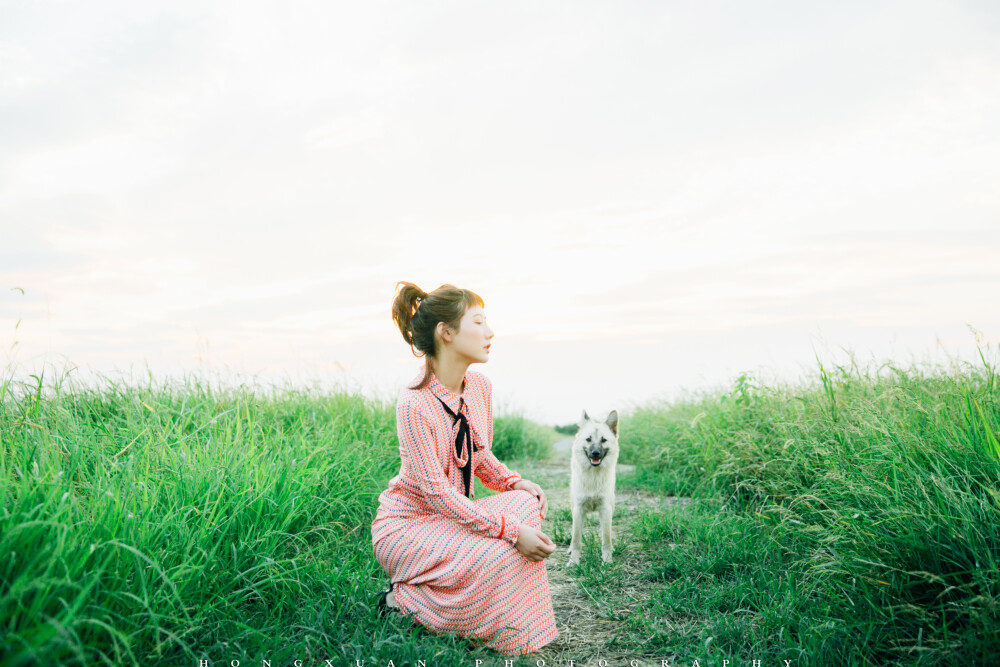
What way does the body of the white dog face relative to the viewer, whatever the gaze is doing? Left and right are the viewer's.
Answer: facing the viewer

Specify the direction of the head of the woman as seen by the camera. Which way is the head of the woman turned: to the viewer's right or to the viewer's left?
to the viewer's right

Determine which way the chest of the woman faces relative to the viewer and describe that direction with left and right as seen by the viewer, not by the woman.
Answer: facing the viewer and to the right of the viewer
